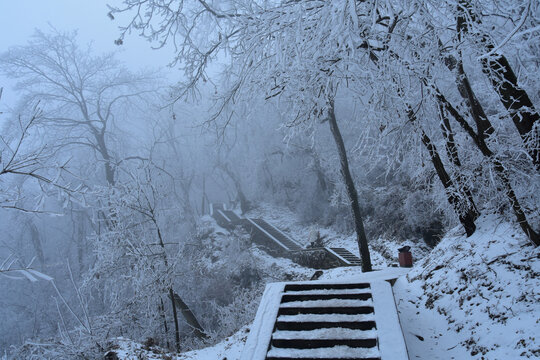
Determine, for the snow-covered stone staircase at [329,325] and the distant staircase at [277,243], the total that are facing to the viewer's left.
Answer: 0

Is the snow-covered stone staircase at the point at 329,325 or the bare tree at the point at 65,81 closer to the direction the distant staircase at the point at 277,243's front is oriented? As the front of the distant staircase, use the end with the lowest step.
the snow-covered stone staircase

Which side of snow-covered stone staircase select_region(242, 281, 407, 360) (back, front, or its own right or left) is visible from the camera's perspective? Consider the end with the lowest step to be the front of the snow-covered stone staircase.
front

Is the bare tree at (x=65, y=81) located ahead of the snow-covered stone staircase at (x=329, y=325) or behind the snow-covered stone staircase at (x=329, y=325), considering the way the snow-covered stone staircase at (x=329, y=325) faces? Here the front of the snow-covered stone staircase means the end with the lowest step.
behind

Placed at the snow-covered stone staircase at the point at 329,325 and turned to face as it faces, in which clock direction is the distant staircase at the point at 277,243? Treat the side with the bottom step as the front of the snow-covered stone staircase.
The distant staircase is roughly at 6 o'clock from the snow-covered stone staircase.

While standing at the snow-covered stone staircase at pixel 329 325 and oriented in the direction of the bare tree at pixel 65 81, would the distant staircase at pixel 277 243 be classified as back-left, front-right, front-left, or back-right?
front-right

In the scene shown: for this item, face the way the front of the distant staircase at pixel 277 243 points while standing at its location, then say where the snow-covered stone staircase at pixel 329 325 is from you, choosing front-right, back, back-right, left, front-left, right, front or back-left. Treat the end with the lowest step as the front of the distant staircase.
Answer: front-right

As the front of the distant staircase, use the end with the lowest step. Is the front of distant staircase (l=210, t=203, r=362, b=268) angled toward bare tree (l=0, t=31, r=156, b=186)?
no

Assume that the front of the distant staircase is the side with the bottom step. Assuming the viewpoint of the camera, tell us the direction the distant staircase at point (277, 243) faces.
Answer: facing the viewer and to the right of the viewer
